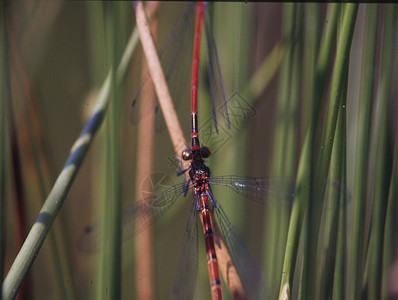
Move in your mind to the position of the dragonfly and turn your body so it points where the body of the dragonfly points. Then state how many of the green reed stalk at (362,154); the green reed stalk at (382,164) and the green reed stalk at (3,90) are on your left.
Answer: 1

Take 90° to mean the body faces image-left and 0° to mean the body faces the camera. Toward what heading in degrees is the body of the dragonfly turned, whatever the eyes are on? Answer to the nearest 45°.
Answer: approximately 180°

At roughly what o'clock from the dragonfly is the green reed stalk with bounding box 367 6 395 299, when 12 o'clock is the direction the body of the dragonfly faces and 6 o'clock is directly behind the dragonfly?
The green reed stalk is roughly at 3 o'clock from the dragonfly.

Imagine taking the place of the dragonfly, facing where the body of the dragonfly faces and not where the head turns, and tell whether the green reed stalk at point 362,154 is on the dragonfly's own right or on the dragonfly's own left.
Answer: on the dragonfly's own right

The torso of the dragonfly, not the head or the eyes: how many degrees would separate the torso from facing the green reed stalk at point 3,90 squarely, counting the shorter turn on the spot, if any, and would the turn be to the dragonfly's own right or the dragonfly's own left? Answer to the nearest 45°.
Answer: approximately 90° to the dragonfly's own left
